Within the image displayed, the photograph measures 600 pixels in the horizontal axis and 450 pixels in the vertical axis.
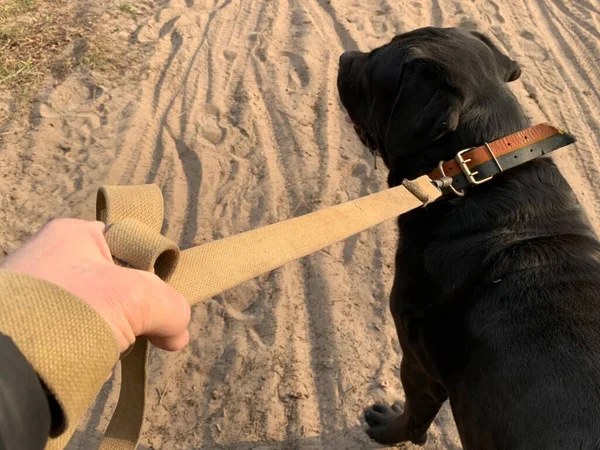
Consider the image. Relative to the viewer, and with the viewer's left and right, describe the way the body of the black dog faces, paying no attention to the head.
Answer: facing away from the viewer and to the left of the viewer
